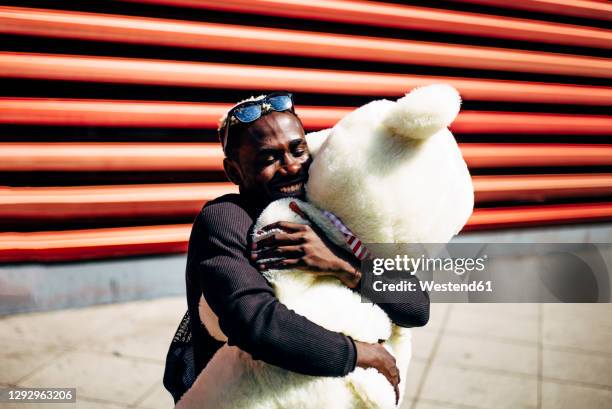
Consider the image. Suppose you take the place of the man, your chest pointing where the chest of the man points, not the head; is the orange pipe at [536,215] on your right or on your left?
on your left

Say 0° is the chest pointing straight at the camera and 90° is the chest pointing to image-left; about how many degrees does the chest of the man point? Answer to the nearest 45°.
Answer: approximately 315°

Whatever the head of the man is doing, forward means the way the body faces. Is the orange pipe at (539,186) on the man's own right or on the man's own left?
on the man's own left

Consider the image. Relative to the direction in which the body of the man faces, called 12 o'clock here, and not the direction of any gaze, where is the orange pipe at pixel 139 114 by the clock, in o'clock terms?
The orange pipe is roughly at 7 o'clock from the man.

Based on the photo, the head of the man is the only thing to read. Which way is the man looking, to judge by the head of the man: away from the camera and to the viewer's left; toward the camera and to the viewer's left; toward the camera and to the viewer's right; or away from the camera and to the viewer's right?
toward the camera and to the viewer's right

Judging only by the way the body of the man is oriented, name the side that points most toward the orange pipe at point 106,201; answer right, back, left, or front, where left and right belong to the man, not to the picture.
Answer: back

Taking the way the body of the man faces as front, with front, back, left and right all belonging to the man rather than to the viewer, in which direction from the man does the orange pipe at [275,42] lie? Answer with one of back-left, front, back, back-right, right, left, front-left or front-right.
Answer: back-left

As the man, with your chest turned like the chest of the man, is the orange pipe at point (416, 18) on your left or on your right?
on your left

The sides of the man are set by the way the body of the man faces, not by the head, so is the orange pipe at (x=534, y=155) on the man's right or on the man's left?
on the man's left
